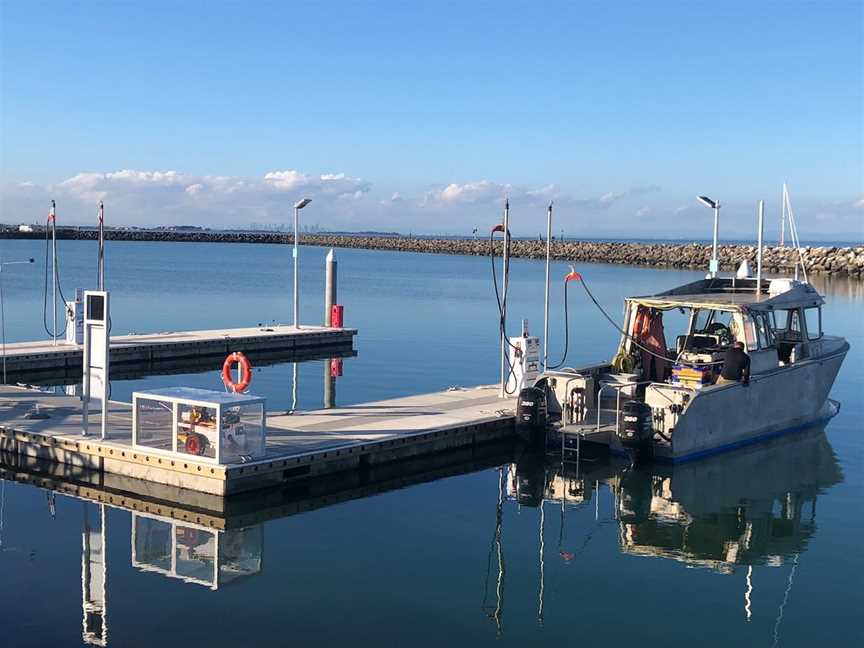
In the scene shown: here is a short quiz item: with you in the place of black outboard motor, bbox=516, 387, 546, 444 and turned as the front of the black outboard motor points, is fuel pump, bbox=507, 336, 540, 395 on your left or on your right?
on your left

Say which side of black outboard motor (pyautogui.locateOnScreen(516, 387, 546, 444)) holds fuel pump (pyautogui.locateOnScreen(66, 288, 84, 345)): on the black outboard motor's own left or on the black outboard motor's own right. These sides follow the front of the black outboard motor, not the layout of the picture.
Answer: on the black outboard motor's own left

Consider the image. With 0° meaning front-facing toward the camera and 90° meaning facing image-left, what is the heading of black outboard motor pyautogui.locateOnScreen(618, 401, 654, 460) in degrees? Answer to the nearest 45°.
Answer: approximately 225°

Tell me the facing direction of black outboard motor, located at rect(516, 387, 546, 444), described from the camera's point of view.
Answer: facing away from the viewer and to the right of the viewer

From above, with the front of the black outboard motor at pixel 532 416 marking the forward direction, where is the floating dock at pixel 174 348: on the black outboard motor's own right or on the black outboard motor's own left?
on the black outboard motor's own left

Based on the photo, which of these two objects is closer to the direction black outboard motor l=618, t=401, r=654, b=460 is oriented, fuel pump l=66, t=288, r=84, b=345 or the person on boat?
the person on boat

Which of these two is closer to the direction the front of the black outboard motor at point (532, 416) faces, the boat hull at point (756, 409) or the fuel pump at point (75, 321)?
the boat hull

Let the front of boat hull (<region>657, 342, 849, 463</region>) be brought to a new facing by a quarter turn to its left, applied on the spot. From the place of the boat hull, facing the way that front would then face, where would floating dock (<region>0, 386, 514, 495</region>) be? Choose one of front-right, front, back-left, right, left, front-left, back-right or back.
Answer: left

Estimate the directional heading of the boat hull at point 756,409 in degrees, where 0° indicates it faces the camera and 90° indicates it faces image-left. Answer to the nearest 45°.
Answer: approximately 225°

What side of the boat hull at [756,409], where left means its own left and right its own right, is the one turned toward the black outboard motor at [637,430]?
back

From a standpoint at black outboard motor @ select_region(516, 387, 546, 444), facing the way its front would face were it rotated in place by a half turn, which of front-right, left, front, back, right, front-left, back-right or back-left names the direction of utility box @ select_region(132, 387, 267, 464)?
front

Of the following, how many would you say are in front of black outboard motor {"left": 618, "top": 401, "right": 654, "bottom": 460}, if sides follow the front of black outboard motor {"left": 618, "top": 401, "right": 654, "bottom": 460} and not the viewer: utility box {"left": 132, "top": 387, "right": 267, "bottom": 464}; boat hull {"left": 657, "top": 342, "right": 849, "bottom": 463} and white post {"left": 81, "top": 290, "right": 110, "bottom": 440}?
1
